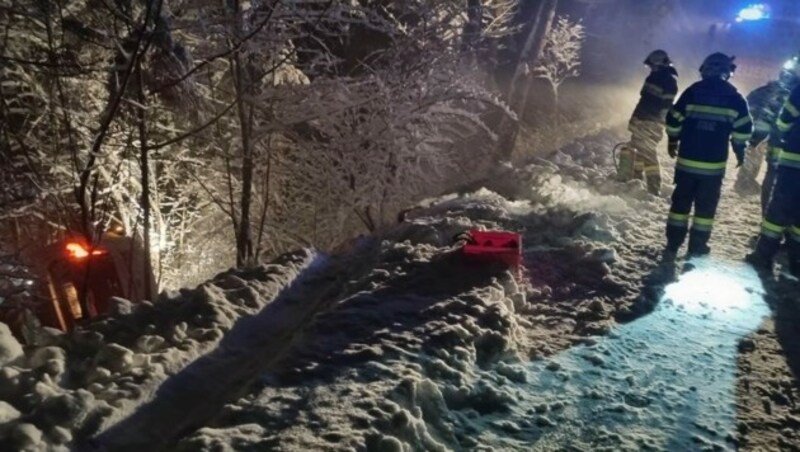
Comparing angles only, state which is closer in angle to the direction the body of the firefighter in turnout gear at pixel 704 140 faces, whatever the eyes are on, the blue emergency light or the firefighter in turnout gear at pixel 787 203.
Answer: the blue emergency light

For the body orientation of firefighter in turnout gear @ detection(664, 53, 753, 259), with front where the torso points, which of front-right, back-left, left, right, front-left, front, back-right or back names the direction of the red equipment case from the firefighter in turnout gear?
back-left

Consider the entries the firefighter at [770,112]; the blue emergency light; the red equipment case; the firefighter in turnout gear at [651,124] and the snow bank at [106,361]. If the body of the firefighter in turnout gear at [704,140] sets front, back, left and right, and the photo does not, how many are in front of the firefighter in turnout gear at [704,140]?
3

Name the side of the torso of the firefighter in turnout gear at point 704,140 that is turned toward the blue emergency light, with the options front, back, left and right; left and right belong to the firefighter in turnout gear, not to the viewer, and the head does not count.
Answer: front

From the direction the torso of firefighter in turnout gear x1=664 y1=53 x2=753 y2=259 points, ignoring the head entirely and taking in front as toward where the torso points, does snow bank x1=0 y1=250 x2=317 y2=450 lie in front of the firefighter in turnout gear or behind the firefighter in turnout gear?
behind

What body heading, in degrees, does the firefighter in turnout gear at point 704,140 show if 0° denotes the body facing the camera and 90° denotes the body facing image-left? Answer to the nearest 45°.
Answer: approximately 180°

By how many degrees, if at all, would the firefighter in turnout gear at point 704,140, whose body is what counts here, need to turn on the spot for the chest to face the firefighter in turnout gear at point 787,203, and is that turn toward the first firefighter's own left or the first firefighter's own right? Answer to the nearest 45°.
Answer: approximately 90° to the first firefighter's own right

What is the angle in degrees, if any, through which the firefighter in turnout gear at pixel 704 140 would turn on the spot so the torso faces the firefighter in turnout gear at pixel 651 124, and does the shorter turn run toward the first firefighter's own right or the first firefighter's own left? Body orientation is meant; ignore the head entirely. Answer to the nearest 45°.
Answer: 0° — they already face them

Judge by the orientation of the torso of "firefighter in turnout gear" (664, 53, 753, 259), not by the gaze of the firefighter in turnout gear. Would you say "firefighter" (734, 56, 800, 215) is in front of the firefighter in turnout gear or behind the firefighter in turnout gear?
in front

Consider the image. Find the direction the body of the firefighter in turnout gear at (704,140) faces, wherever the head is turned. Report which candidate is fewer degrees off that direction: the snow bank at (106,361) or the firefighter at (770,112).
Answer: the firefighter

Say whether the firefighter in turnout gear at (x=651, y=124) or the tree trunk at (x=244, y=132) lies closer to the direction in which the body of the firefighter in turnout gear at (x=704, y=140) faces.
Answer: the firefighter in turnout gear

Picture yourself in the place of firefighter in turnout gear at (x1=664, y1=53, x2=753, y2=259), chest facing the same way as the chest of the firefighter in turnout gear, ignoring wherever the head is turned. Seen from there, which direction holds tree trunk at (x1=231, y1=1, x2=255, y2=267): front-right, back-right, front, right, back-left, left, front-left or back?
left

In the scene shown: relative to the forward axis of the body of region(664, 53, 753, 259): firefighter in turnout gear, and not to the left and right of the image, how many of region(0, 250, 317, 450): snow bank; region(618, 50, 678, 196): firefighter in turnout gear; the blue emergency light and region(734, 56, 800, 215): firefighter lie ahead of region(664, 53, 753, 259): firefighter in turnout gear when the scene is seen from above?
3

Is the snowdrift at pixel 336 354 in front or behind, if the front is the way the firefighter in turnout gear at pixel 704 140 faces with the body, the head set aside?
behind

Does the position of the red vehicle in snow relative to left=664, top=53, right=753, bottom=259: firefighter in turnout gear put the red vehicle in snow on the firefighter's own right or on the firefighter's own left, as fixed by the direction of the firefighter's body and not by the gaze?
on the firefighter's own left
